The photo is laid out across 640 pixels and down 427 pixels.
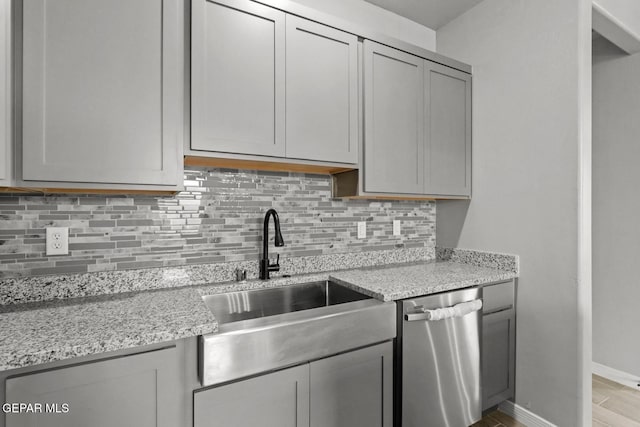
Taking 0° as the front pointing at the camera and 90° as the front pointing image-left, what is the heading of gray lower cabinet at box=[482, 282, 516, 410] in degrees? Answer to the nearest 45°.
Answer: approximately 315°

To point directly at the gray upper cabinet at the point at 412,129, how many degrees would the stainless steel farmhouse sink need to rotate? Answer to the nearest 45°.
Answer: approximately 90° to its left

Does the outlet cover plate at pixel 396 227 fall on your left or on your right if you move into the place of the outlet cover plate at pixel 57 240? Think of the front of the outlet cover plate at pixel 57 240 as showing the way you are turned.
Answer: on your left

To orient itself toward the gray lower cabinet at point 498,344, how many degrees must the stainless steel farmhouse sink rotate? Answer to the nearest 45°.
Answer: approximately 90° to its left

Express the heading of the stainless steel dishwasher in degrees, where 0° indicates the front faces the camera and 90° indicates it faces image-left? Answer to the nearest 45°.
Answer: approximately 315°

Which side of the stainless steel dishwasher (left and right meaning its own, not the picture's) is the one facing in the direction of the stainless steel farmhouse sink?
right

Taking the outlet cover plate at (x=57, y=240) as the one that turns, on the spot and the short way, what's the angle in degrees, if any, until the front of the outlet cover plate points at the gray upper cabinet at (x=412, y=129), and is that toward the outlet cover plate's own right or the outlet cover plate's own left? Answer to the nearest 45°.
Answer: approximately 90° to the outlet cover plate's own left

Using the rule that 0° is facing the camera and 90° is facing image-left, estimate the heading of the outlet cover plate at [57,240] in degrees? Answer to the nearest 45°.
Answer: approximately 0°

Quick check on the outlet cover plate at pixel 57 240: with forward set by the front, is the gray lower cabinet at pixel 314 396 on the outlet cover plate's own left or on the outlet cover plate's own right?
on the outlet cover plate's own left
